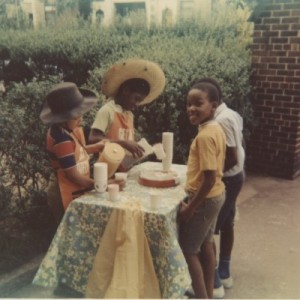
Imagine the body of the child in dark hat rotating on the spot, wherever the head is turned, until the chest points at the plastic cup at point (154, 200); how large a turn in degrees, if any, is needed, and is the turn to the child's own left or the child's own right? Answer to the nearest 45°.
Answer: approximately 45° to the child's own right

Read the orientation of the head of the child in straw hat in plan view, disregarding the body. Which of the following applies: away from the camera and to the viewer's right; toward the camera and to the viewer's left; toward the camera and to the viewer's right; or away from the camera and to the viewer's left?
toward the camera and to the viewer's right

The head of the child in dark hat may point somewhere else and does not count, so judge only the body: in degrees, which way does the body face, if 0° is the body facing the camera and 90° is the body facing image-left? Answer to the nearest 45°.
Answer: approximately 270°

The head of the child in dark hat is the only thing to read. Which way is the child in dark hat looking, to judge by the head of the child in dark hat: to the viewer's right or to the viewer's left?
to the viewer's right

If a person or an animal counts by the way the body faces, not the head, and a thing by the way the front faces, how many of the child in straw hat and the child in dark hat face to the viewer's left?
0
